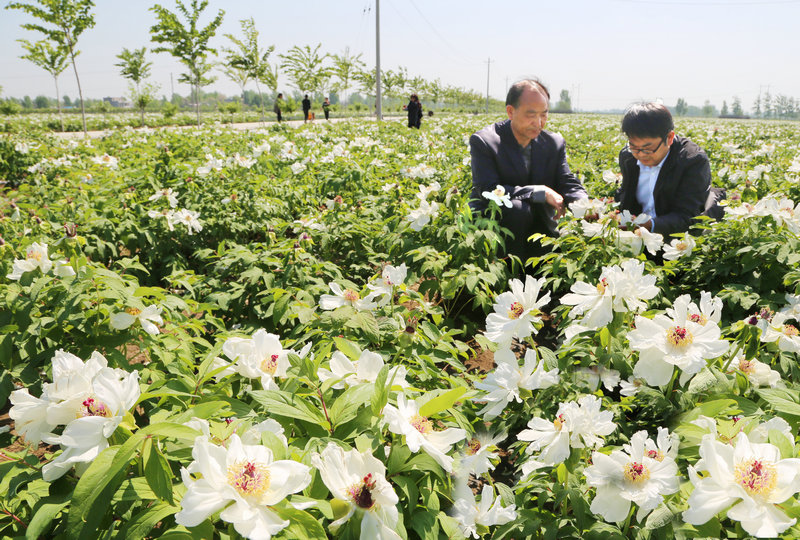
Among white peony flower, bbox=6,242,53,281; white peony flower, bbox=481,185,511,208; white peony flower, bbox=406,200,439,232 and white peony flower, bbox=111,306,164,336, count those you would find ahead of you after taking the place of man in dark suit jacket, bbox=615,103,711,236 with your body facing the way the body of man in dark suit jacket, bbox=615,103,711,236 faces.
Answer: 4

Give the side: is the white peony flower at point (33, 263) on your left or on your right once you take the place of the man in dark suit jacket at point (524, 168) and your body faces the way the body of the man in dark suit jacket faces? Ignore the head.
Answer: on your right

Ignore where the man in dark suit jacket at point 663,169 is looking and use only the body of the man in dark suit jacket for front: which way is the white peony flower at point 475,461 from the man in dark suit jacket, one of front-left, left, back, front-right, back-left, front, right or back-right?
front-left

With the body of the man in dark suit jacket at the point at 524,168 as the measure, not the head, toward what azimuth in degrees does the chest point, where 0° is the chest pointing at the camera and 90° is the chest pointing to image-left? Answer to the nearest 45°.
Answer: approximately 315°

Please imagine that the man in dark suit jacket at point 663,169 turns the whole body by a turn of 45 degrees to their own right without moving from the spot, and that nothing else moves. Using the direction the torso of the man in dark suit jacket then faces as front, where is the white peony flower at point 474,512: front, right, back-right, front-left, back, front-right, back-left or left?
left

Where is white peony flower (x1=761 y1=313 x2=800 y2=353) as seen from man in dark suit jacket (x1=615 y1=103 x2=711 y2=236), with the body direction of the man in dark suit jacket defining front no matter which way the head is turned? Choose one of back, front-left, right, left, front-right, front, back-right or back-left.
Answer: front-left

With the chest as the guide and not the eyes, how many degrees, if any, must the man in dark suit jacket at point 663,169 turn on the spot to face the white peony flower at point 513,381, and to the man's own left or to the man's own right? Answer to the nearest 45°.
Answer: approximately 45° to the man's own left

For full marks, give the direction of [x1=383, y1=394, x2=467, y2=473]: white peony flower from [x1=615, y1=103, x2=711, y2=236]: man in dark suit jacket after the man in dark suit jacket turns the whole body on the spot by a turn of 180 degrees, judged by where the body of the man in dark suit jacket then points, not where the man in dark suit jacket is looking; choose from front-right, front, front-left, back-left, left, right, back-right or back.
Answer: back-right

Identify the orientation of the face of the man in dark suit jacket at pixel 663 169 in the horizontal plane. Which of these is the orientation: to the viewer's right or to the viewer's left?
to the viewer's left

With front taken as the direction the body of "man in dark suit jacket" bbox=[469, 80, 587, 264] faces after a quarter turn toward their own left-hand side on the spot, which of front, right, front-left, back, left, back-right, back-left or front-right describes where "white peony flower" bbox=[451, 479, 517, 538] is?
back-right

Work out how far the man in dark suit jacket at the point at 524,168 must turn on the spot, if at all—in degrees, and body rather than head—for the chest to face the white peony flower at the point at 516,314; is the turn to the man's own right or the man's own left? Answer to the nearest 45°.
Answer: approximately 45° to the man's own right

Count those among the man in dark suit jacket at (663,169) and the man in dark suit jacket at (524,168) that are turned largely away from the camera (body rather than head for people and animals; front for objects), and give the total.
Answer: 0

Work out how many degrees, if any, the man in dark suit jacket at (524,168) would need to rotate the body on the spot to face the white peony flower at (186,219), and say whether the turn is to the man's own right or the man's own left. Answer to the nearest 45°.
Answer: approximately 135° to the man's own right

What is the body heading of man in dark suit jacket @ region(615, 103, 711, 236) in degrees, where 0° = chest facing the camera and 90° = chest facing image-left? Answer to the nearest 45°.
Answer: approximately 45°

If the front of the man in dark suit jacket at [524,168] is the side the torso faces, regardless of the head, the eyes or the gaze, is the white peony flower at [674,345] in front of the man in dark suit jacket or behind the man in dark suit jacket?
in front

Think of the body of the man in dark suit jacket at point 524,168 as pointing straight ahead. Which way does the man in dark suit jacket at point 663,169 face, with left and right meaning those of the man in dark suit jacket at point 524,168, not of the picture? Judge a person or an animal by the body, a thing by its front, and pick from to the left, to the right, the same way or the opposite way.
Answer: to the right
